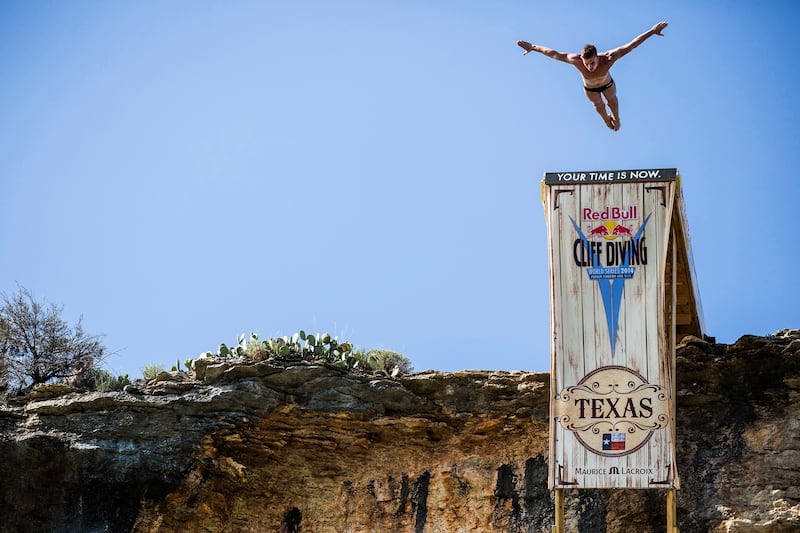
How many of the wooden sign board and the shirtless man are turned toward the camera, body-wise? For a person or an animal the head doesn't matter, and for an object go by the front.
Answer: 2

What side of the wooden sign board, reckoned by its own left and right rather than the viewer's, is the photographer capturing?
front

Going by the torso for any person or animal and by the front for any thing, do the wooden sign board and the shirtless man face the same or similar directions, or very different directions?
same or similar directions

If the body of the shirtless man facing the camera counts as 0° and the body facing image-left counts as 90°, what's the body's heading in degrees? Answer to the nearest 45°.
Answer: approximately 0°

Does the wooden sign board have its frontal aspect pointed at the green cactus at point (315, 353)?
no

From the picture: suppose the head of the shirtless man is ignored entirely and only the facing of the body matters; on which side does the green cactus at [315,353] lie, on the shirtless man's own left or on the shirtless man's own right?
on the shirtless man's own right

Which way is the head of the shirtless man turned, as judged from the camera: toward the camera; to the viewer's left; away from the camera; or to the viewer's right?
toward the camera
